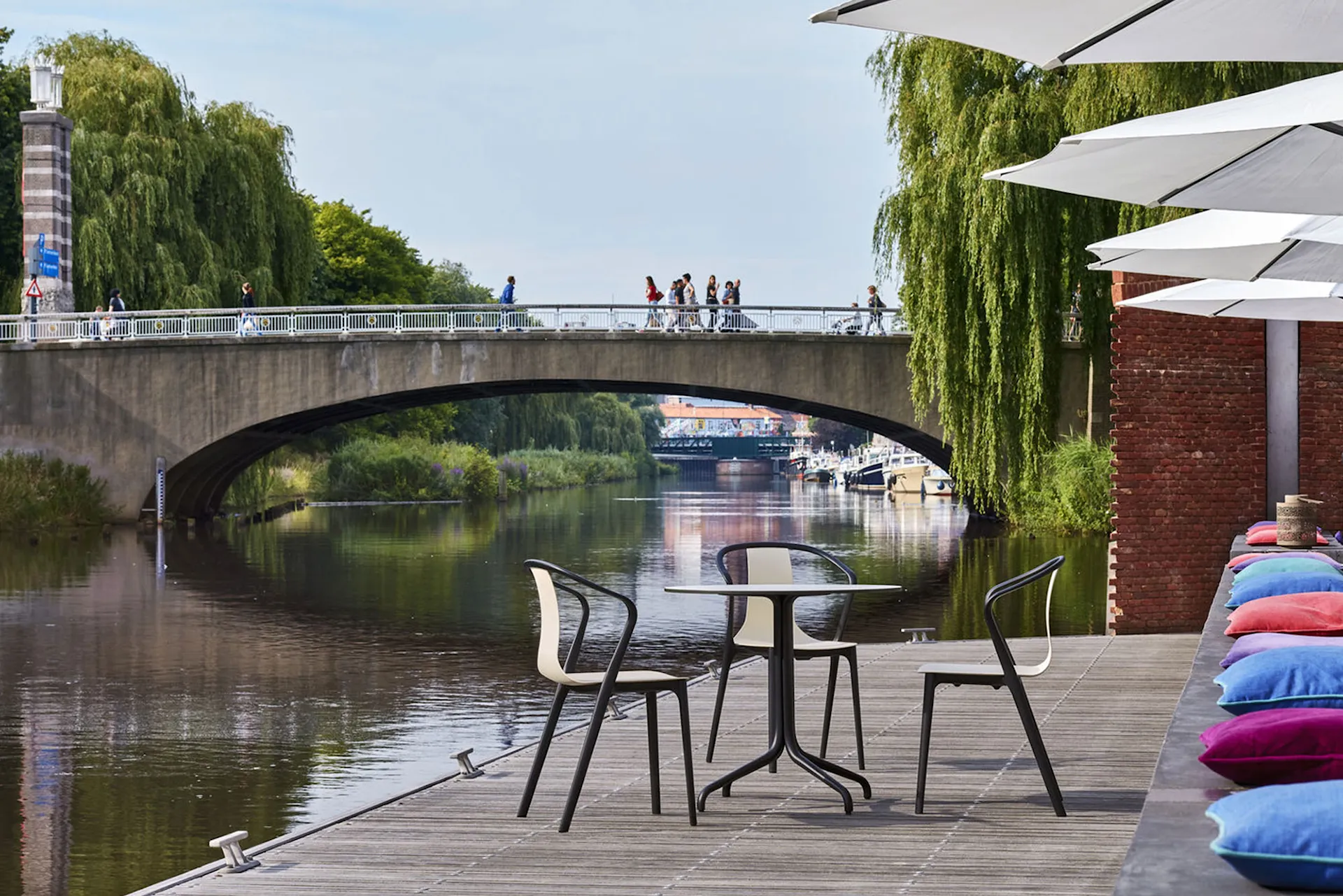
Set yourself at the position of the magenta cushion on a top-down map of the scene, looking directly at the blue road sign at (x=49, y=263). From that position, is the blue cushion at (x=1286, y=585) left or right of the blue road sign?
right

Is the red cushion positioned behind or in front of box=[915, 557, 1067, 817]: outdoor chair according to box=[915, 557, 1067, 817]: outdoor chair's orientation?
behind

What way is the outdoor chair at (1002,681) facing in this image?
to the viewer's left

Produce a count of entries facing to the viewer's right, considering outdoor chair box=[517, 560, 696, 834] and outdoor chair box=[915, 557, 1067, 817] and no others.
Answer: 1

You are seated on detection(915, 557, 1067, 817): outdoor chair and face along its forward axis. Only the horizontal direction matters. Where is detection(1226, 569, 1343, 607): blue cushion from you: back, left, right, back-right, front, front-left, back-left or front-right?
back-right

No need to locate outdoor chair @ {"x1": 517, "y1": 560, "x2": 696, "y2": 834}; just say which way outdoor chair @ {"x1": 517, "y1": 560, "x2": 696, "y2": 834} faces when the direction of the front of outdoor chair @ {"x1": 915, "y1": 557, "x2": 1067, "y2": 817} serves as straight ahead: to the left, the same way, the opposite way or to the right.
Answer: the opposite way

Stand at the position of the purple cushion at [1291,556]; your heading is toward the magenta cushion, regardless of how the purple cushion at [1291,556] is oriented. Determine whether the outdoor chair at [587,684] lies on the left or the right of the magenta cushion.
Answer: right

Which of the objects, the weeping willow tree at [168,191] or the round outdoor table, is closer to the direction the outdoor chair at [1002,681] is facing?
the round outdoor table

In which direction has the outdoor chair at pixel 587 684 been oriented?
to the viewer's right

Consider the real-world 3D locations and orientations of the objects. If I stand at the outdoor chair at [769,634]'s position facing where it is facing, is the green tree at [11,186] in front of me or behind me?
behind

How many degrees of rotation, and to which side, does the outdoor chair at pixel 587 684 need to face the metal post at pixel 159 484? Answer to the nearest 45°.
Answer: approximately 90° to its left
